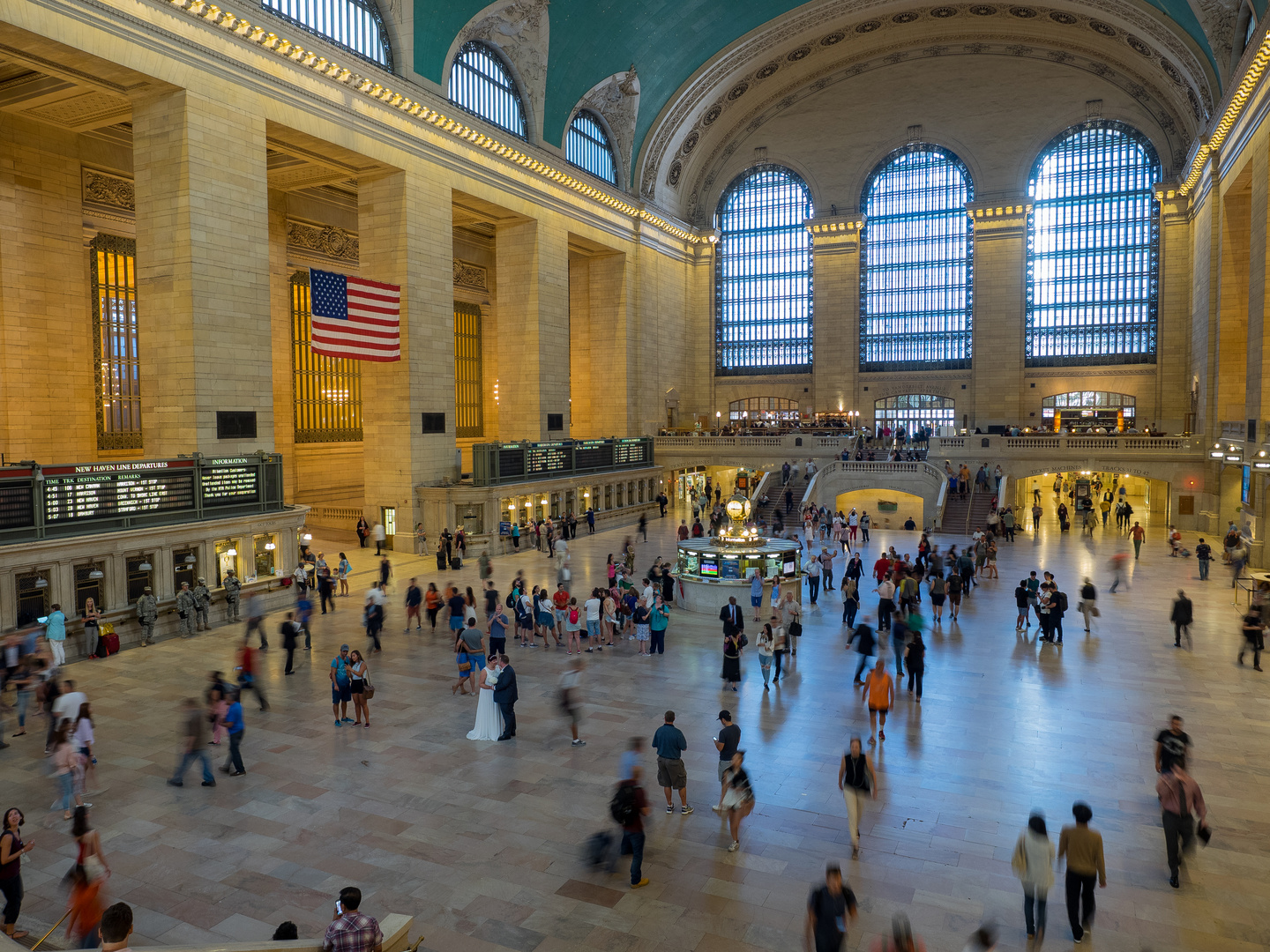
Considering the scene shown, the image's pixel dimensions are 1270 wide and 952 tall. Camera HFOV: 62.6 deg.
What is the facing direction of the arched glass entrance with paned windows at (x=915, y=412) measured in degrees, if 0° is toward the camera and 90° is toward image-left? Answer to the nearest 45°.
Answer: approximately 0°

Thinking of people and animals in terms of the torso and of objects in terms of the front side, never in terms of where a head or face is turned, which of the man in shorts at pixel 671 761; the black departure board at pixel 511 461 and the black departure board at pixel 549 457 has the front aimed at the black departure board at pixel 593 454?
the man in shorts

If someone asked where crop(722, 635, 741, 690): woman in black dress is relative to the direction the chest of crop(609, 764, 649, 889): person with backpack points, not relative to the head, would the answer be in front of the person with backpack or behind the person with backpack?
in front

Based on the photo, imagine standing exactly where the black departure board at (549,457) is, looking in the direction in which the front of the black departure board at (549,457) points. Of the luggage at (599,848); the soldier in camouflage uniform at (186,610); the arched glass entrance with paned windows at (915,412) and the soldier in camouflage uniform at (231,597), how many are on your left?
1

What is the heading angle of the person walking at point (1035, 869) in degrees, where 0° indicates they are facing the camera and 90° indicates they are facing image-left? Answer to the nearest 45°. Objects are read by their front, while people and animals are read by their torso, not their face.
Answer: approximately 180°

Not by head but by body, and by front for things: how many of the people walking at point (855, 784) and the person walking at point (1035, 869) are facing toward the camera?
1

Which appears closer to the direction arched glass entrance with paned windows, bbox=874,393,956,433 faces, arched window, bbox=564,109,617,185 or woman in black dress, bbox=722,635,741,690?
the woman in black dress

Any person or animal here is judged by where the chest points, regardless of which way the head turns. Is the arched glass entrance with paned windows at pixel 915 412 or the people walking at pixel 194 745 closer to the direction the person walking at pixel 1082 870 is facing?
the arched glass entrance with paned windows

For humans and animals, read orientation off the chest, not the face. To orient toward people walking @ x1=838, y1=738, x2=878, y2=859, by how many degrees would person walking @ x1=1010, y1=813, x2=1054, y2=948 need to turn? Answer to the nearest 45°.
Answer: approximately 45° to their left

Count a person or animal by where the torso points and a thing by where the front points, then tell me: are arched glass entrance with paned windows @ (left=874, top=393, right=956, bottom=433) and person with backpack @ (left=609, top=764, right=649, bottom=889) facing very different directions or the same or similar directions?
very different directions

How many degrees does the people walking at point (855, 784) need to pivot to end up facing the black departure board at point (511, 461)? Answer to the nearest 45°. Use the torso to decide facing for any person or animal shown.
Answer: approximately 135° to their right
